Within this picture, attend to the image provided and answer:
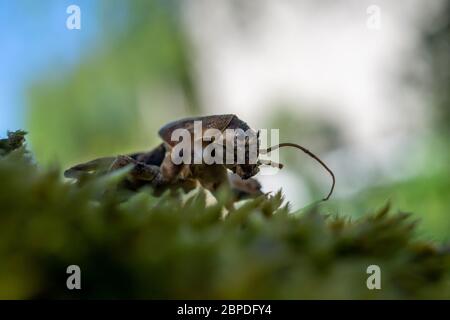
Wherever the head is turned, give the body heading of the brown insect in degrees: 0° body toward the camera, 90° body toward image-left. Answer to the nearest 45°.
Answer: approximately 270°
